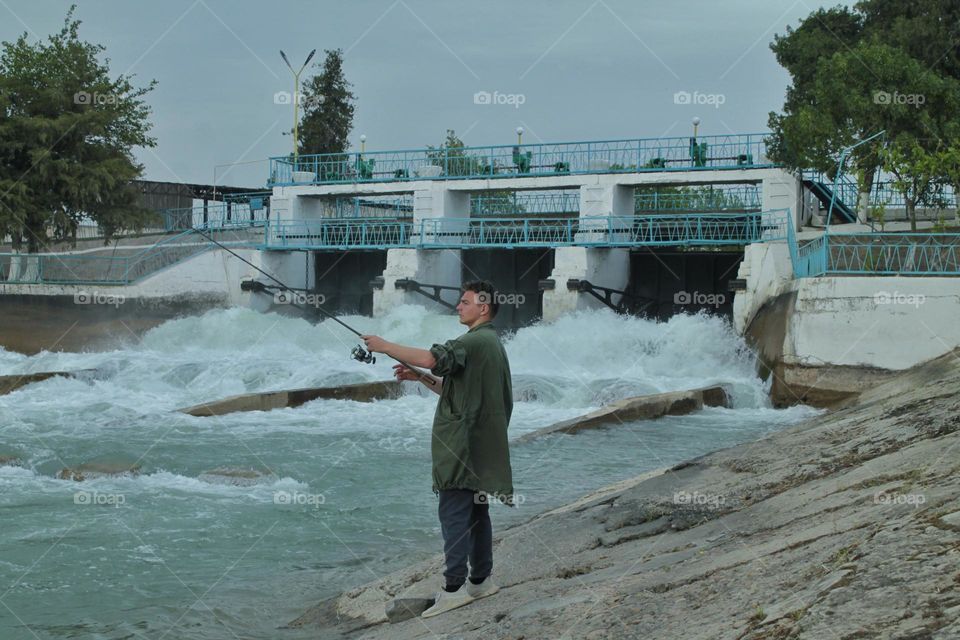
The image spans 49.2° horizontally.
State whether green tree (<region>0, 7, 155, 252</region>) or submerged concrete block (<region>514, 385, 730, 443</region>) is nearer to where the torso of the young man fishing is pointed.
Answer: the green tree

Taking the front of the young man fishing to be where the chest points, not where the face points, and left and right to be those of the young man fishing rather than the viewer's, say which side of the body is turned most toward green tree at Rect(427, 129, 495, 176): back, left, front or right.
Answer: right

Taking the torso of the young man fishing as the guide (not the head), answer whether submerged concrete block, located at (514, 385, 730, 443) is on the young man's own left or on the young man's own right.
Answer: on the young man's own right

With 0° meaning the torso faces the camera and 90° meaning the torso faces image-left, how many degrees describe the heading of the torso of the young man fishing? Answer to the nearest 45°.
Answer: approximately 90°

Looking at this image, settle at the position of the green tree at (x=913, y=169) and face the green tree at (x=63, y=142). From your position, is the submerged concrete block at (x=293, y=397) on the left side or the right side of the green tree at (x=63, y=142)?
left

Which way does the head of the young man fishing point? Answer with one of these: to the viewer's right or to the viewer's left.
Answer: to the viewer's left

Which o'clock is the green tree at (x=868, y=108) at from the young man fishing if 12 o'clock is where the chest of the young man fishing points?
The green tree is roughly at 4 o'clock from the young man fishing.

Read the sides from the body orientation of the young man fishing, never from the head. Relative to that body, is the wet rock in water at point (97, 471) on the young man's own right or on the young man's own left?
on the young man's own right

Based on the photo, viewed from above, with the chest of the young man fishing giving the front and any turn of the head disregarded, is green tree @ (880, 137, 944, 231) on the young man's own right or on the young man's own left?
on the young man's own right

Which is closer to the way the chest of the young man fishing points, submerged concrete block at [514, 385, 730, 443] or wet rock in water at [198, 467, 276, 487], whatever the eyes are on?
the wet rock in water

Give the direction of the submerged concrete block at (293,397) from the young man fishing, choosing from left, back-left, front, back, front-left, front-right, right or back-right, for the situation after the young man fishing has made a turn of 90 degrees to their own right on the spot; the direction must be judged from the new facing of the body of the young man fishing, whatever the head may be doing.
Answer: front

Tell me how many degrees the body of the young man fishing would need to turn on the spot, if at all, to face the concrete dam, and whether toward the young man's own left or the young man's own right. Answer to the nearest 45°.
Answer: approximately 90° to the young man's own right

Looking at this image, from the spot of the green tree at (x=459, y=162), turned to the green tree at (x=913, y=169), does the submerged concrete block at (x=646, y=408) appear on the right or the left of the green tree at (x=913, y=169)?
right
